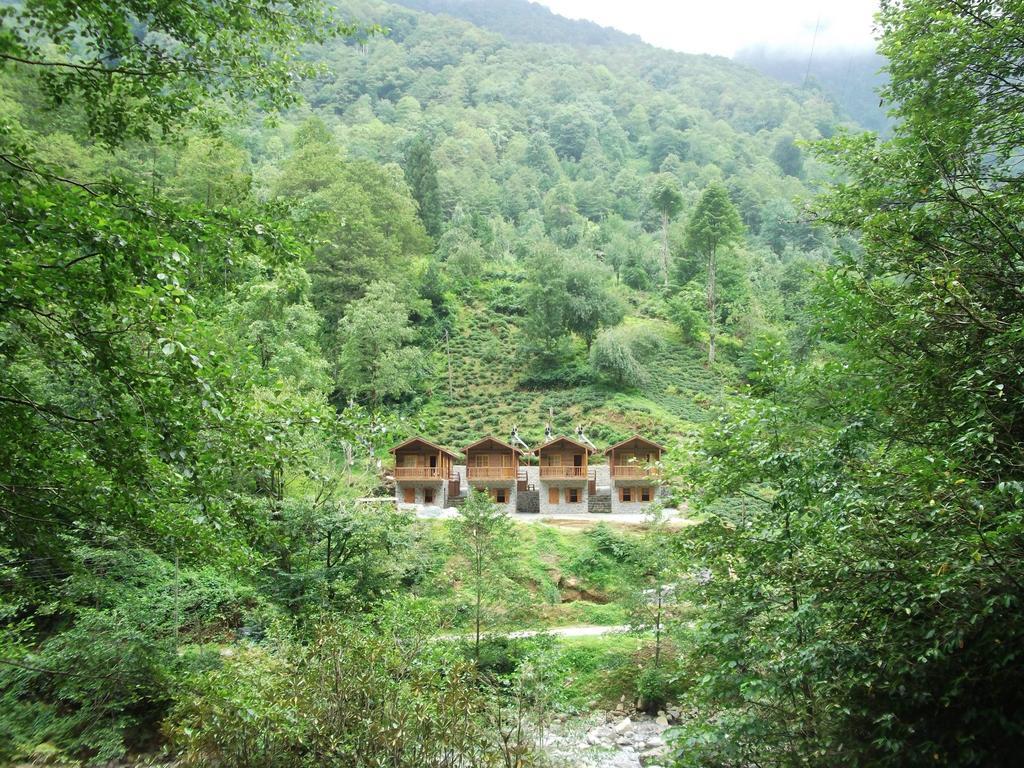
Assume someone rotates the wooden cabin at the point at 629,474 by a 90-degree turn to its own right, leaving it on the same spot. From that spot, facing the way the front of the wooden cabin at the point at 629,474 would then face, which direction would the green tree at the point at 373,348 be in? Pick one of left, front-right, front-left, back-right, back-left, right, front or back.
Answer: front

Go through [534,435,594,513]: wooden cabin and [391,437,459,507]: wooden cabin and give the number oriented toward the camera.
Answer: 2

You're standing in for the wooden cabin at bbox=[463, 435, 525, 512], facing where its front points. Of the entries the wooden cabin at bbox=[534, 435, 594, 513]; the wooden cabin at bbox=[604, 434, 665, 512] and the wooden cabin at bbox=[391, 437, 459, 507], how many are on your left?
2

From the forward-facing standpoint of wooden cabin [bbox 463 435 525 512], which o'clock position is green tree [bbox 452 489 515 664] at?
The green tree is roughly at 12 o'clock from the wooden cabin.

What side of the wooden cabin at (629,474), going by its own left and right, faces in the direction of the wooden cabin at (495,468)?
right

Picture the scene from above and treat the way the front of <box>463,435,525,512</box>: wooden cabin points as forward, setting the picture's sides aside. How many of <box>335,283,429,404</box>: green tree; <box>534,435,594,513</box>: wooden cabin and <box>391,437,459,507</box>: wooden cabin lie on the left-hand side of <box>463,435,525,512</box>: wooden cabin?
1

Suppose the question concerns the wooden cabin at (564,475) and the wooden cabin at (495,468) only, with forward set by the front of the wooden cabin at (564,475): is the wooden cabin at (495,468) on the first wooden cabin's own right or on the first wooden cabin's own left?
on the first wooden cabin's own right
